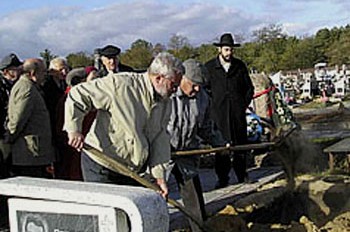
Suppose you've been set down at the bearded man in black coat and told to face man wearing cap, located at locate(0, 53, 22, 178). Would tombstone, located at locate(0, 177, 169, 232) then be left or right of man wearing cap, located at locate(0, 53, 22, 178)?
left

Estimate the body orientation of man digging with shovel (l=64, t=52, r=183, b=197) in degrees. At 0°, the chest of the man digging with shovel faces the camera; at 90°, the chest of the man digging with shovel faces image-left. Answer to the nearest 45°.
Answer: approximately 315°

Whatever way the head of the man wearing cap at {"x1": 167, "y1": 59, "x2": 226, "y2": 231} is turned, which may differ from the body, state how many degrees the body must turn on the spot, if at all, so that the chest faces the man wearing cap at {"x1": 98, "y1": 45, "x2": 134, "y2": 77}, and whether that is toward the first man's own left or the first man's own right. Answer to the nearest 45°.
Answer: approximately 180°

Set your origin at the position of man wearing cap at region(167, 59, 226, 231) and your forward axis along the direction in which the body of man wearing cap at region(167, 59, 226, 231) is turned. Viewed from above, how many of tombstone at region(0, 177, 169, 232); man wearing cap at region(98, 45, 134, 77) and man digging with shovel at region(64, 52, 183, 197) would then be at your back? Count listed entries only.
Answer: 1

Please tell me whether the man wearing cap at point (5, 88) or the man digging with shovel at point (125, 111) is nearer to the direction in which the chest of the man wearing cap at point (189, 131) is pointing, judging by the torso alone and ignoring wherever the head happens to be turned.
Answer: the man digging with shovel

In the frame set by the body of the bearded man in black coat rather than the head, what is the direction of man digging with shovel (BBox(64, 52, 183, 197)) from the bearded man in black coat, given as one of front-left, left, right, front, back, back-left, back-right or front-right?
front

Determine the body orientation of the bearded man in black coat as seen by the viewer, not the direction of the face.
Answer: toward the camera

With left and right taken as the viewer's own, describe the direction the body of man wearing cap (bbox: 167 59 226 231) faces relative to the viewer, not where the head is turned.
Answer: facing the viewer and to the right of the viewer

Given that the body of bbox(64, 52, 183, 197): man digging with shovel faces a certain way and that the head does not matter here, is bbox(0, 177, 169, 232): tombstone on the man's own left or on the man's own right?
on the man's own right

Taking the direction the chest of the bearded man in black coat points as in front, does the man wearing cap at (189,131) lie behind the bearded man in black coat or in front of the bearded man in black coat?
in front

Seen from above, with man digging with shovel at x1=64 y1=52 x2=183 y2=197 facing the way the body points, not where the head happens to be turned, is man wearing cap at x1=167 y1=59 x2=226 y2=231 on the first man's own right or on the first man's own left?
on the first man's own left
